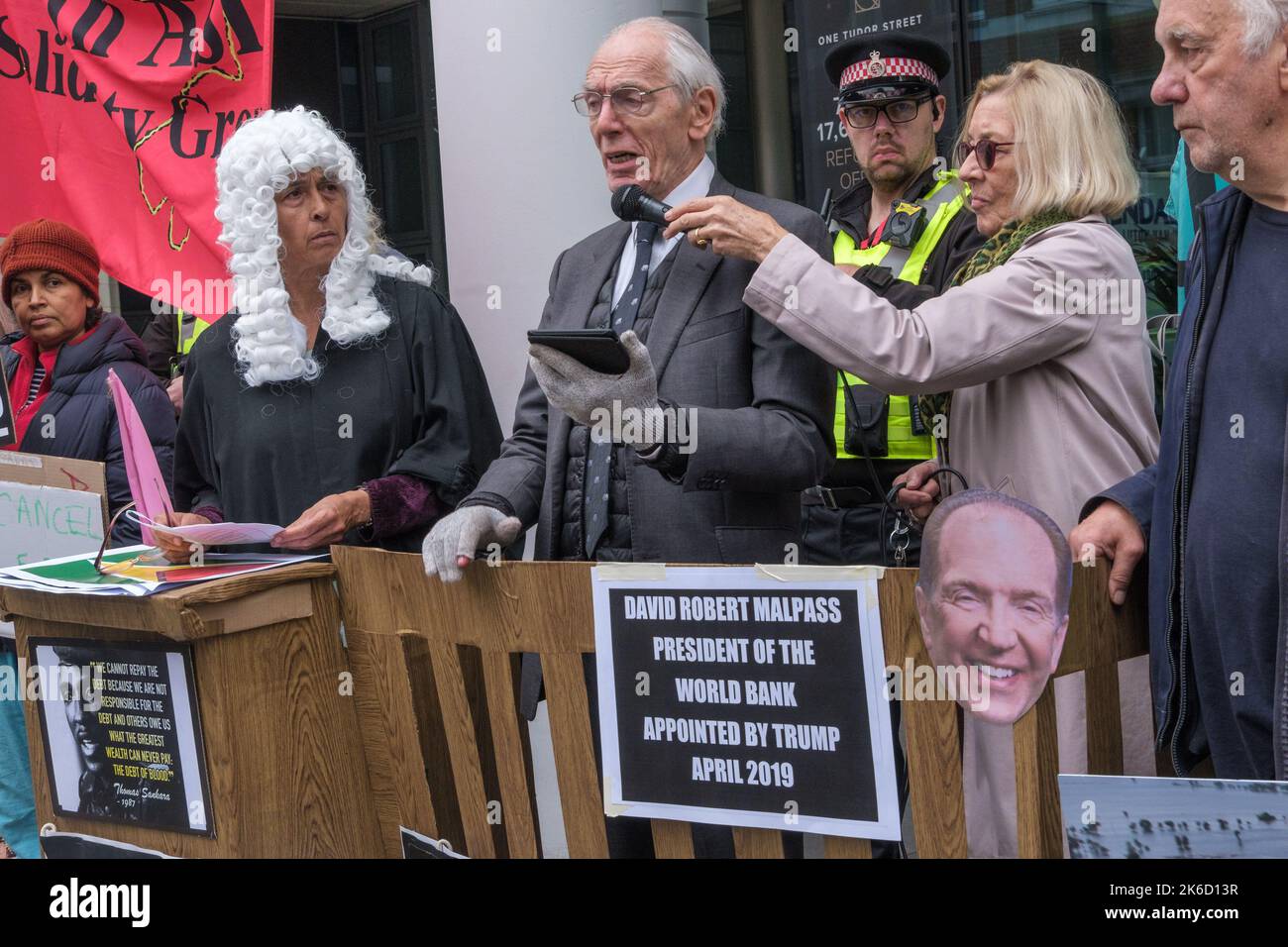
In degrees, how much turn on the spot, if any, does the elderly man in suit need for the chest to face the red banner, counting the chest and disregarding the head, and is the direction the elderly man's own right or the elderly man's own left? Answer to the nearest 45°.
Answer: approximately 90° to the elderly man's own right

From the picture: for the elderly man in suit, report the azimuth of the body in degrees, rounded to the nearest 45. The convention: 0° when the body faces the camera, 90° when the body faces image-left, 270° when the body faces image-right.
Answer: approximately 45°

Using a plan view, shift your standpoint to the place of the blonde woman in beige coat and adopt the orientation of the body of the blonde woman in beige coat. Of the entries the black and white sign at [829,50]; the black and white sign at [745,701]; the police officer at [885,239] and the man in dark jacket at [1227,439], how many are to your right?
2

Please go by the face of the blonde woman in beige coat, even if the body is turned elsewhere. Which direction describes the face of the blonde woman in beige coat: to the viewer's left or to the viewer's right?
to the viewer's left

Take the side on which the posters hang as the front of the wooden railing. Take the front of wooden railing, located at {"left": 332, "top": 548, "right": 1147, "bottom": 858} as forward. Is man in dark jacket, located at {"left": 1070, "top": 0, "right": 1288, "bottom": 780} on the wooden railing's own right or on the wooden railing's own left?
on the wooden railing's own left

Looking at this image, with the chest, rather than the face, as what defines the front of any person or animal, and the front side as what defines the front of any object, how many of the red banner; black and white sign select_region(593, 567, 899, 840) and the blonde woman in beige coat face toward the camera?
2

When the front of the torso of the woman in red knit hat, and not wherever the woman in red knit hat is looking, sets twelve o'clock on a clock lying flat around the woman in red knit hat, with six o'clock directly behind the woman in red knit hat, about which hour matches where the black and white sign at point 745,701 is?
The black and white sign is roughly at 10 o'clock from the woman in red knit hat.

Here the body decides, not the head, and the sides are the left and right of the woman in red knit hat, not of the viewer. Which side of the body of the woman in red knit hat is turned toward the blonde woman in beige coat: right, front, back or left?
left

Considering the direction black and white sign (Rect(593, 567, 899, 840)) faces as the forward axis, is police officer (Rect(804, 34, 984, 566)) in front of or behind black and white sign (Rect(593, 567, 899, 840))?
behind

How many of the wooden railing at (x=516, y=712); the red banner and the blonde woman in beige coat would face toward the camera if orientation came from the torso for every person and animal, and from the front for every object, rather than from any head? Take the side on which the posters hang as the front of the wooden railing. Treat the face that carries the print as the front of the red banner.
2

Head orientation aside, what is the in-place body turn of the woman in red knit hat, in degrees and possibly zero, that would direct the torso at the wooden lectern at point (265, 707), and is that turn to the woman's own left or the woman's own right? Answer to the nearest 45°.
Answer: approximately 45° to the woman's own left

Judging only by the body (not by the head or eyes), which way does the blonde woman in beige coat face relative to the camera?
to the viewer's left

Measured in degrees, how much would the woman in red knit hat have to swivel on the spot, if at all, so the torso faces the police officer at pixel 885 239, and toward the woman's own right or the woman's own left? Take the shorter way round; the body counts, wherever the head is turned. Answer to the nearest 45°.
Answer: approximately 90° to the woman's own left

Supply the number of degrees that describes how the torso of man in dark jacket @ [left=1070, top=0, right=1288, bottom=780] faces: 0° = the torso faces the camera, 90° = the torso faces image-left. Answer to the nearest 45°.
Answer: approximately 45°
